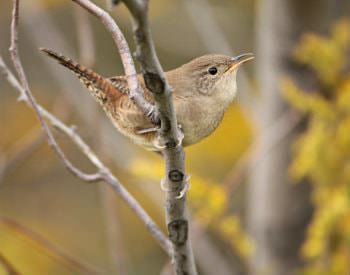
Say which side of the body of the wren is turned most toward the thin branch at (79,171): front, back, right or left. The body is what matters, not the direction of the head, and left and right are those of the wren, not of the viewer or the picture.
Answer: back

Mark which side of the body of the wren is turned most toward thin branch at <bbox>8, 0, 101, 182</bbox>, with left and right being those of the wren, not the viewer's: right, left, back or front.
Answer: back

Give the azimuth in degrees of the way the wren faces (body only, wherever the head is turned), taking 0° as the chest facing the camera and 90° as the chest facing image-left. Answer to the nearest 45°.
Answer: approximately 270°

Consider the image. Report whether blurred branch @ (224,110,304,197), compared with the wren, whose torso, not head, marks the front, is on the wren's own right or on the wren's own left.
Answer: on the wren's own left
